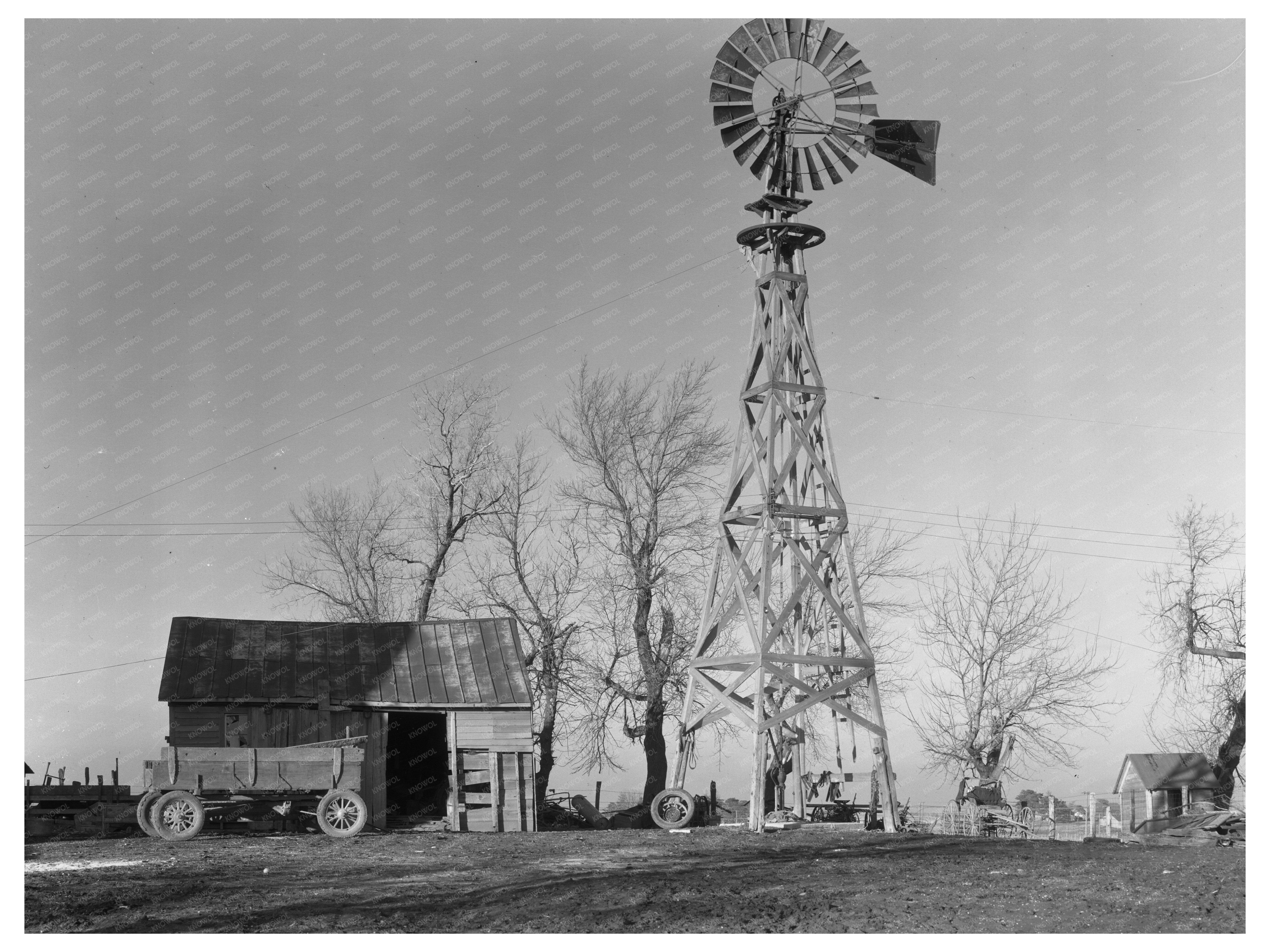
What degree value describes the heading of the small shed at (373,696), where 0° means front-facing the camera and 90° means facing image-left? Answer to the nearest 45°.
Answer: approximately 0°

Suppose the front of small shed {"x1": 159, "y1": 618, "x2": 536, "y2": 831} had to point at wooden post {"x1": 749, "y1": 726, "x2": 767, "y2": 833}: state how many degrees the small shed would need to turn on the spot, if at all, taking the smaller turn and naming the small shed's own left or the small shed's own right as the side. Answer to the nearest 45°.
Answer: approximately 45° to the small shed's own left

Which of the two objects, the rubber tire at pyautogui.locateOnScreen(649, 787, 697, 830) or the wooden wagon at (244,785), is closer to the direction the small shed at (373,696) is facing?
the wooden wagon

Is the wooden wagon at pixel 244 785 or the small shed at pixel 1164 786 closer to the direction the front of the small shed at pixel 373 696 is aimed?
the wooden wagon

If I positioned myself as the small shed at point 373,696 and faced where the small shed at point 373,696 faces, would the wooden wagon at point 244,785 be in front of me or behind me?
in front

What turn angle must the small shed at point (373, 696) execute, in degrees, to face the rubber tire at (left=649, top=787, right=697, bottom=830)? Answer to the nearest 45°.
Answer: approximately 45° to its left
